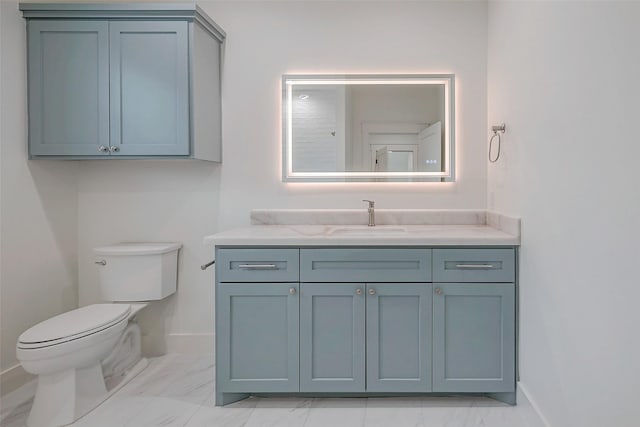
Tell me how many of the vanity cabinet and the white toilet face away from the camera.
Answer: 0

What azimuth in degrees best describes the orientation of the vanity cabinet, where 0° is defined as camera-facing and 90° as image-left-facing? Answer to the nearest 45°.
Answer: approximately 0°

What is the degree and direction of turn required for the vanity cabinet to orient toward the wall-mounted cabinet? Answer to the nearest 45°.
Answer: approximately 90° to its right

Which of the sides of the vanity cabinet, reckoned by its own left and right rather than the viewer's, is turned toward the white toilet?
right

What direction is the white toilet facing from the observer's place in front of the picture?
facing the viewer and to the left of the viewer
